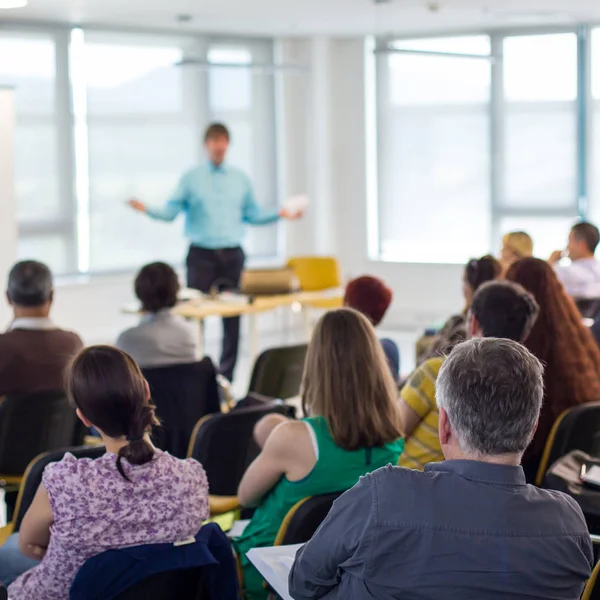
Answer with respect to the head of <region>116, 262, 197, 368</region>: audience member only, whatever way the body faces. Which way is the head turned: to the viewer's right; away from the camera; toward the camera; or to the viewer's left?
away from the camera

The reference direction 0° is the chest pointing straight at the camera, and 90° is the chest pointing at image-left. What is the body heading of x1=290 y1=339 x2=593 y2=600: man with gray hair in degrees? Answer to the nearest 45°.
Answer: approximately 135°

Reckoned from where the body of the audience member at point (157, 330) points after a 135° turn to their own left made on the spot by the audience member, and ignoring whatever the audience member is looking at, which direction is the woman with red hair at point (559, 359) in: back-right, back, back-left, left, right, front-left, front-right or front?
left

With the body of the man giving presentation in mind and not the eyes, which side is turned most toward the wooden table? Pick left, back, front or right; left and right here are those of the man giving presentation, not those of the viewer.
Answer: front

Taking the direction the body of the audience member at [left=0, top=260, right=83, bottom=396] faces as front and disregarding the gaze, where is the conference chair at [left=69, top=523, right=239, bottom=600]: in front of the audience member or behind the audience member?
behind

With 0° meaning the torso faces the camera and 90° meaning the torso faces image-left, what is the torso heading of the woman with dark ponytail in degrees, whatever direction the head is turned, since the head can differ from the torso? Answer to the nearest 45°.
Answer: approximately 135°

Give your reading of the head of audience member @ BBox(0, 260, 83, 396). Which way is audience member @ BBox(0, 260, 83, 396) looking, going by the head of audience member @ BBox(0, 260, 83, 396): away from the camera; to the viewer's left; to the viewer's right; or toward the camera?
away from the camera

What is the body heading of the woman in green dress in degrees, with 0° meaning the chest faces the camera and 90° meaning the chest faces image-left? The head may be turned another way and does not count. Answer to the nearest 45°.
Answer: approximately 135°

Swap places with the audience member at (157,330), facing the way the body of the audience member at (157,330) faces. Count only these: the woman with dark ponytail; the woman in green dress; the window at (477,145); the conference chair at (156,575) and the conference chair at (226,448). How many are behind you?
4

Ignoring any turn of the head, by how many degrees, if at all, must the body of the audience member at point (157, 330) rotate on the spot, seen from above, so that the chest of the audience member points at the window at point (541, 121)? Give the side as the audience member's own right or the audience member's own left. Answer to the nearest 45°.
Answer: approximately 45° to the audience member's own right

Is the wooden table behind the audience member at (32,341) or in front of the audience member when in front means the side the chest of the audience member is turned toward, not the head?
in front

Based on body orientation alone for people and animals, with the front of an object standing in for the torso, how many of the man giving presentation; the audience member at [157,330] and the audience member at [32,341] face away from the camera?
2

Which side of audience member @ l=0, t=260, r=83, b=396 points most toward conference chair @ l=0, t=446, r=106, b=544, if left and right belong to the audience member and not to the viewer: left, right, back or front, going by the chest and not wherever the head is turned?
back

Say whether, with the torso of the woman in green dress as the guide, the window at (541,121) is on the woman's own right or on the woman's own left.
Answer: on the woman's own right

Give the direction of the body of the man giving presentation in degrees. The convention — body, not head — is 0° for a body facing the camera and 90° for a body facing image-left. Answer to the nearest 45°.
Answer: approximately 0°
